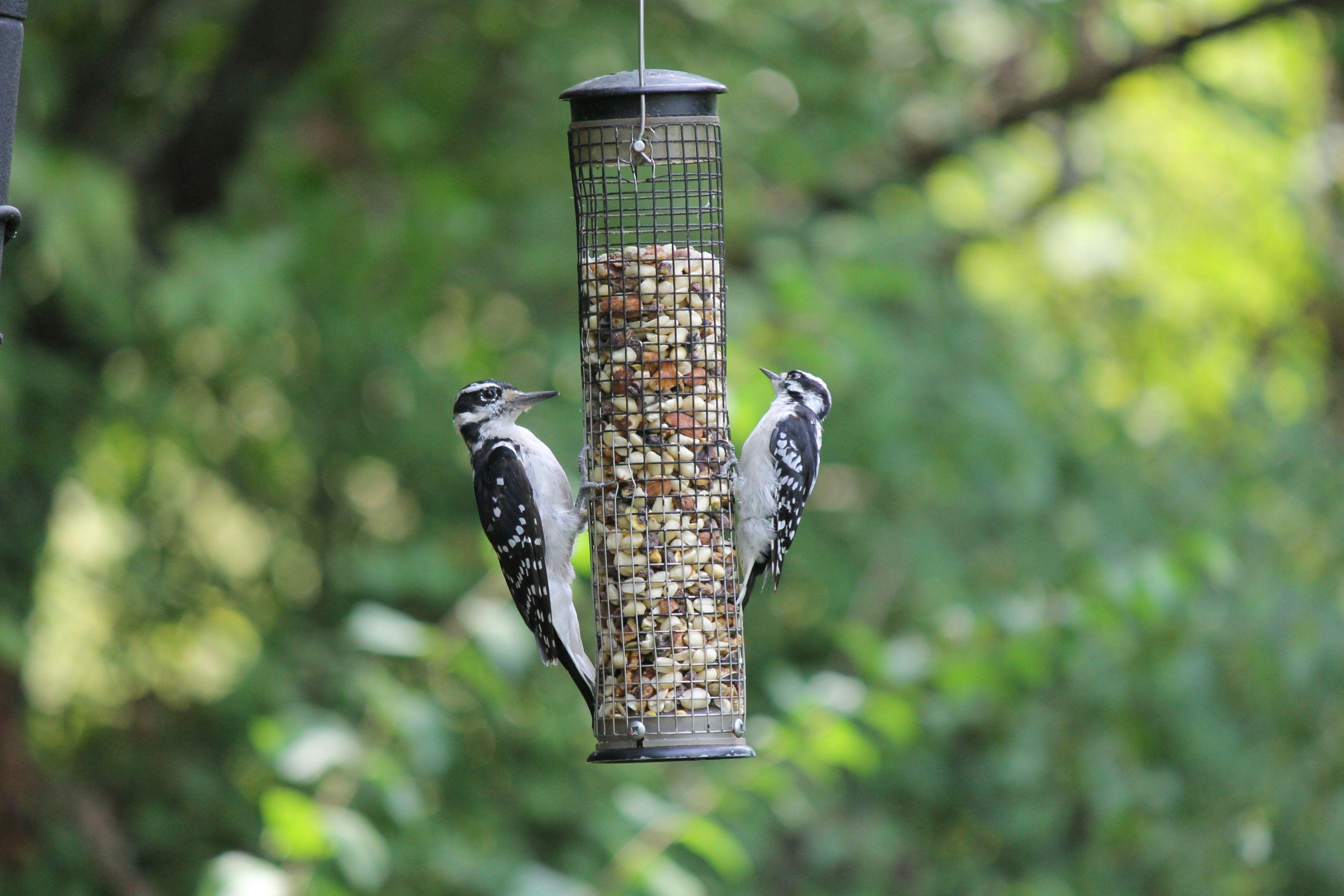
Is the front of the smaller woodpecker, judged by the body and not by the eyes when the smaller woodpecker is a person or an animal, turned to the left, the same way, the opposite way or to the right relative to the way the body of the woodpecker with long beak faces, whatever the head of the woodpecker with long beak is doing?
the opposite way

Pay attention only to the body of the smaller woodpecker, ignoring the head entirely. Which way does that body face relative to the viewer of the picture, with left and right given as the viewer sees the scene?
facing to the left of the viewer

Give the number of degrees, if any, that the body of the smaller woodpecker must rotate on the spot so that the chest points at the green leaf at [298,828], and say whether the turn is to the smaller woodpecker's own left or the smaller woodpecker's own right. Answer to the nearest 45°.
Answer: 0° — it already faces it

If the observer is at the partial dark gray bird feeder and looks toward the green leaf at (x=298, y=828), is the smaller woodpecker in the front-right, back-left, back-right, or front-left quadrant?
front-right

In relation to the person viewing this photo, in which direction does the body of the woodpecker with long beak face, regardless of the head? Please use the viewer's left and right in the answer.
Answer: facing to the right of the viewer

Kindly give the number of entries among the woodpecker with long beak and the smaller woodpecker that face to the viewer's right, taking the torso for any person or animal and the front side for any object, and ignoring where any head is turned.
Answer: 1

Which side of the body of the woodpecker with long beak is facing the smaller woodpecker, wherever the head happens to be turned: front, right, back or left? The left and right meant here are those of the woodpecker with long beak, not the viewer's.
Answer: front

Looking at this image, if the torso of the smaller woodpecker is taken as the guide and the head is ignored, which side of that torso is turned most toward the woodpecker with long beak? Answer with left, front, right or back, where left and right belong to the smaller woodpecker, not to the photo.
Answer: front
